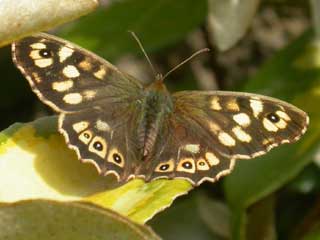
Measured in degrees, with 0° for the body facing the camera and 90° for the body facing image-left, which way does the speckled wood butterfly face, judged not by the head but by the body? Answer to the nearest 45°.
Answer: approximately 180°

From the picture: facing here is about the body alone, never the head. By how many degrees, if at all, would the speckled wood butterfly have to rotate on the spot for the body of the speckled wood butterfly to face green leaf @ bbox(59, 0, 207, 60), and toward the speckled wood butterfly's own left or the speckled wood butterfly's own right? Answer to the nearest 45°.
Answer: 0° — it already faces it
